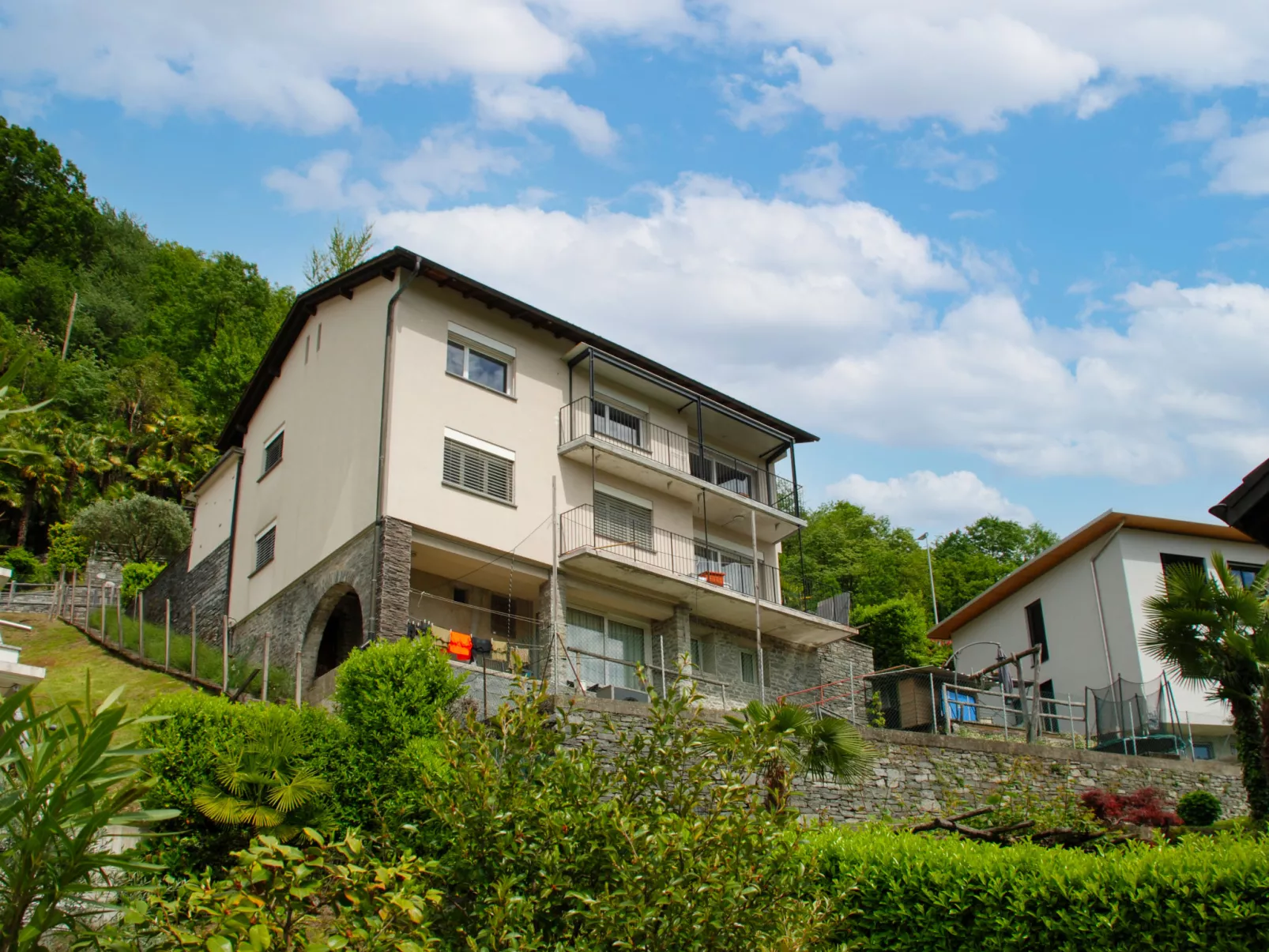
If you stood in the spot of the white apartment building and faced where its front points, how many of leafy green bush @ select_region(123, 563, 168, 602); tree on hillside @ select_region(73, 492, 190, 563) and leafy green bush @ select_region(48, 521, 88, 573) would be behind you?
3

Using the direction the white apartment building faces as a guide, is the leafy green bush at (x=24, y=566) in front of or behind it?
behind

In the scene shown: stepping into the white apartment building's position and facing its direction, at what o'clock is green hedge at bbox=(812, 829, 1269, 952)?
The green hedge is roughly at 1 o'clock from the white apartment building.

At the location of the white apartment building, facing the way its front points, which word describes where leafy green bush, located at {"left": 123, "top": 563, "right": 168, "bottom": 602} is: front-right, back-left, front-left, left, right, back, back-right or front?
back

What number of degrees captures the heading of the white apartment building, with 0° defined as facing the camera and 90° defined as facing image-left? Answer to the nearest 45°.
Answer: approximately 315°

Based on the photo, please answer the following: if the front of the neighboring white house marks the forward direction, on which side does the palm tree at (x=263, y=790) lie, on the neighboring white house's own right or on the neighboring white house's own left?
on the neighboring white house's own right

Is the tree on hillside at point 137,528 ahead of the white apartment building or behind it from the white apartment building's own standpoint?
behind

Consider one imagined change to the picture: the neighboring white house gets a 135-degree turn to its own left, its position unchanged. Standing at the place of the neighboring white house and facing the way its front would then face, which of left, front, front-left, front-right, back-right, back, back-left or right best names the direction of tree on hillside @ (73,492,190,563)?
left

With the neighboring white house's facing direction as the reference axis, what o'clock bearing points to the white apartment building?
The white apartment building is roughly at 3 o'clock from the neighboring white house.

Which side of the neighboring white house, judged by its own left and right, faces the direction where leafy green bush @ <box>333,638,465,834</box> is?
right

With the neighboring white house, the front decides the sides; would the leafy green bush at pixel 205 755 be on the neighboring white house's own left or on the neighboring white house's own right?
on the neighboring white house's own right
